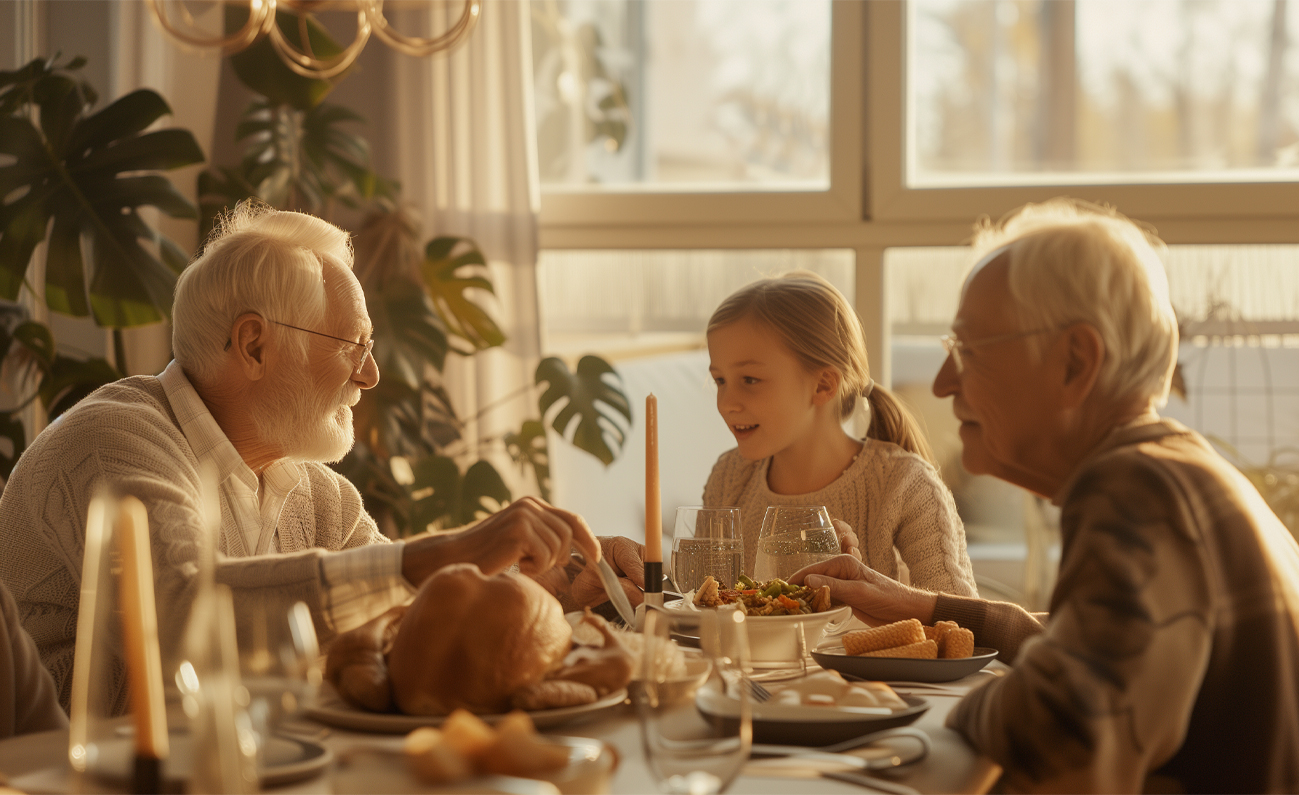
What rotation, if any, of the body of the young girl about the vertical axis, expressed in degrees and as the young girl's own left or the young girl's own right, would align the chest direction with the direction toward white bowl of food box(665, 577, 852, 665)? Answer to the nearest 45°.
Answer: approximately 45° to the young girl's own left

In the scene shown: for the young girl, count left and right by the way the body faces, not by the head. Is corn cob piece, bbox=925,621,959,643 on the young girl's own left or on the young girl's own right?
on the young girl's own left

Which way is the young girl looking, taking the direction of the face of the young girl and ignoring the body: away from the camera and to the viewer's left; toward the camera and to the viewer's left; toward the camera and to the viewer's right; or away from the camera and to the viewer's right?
toward the camera and to the viewer's left

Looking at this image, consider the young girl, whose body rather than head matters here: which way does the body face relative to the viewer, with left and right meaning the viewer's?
facing the viewer and to the left of the viewer

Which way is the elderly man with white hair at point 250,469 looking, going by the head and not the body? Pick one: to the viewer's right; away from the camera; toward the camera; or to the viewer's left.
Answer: to the viewer's right

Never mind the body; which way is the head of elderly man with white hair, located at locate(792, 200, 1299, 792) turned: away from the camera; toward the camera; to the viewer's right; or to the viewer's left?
to the viewer's left

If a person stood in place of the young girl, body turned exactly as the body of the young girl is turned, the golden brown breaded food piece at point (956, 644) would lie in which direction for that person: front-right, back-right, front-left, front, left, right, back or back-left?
front-left

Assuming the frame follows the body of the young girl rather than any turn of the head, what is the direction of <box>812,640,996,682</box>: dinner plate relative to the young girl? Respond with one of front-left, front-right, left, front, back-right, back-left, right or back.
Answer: front-left

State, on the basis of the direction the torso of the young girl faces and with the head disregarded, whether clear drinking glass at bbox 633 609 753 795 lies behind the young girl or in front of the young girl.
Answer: in front
